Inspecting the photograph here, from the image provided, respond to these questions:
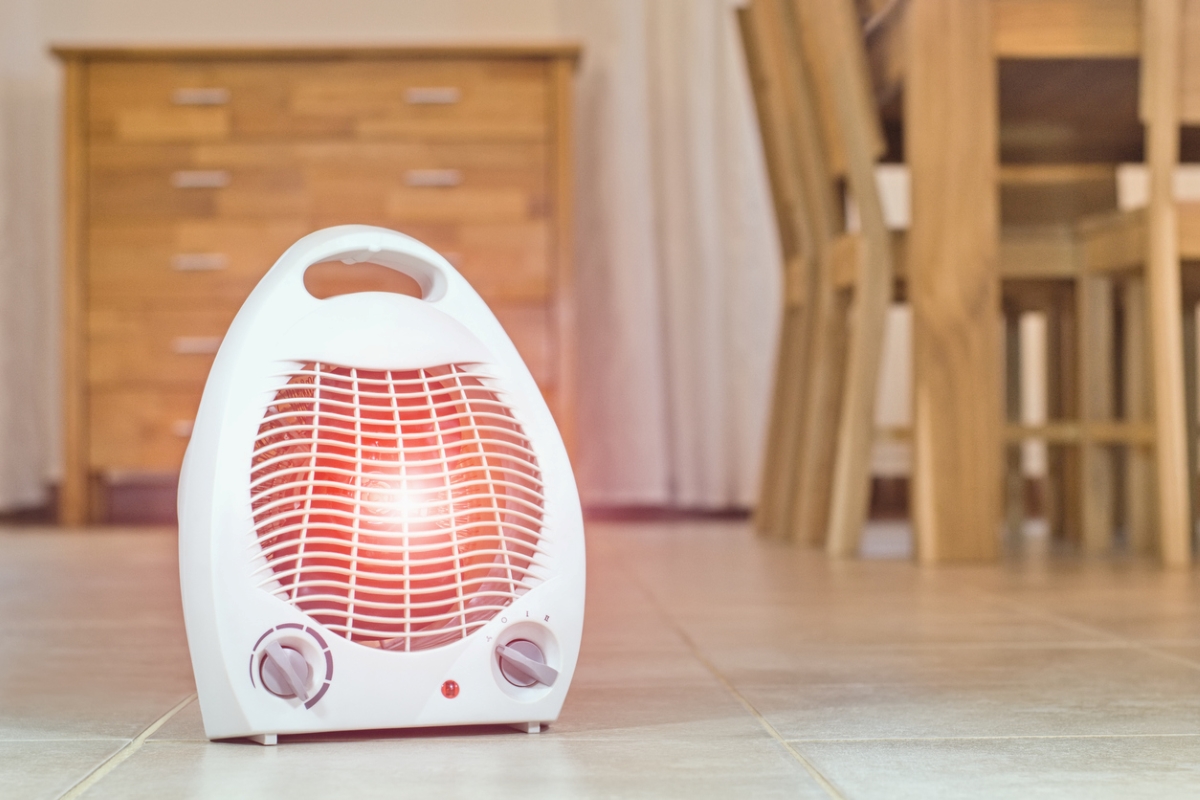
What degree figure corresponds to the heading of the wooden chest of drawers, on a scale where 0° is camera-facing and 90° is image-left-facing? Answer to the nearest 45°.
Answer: approximately 0°

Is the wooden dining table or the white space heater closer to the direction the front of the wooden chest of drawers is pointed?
the white space heater

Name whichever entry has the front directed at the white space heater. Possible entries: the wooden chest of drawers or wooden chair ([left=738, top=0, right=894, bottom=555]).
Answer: the wooden chest of drawers

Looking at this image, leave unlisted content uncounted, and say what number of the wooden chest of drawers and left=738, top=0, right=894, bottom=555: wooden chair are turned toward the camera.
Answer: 1

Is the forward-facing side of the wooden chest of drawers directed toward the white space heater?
yes

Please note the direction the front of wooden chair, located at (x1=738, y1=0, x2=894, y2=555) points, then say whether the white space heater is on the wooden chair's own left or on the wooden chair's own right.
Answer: on the wooden chair's own right

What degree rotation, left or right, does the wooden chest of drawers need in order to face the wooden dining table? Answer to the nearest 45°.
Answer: approximately 45° to its left

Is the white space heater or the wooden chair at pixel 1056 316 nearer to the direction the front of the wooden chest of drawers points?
the white space heater

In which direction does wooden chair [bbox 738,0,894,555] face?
to the viewer's right

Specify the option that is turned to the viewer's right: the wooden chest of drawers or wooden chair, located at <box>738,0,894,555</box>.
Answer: the wooden chair

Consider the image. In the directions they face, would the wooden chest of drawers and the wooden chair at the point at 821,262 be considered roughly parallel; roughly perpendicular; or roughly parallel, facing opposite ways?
roughly perpendicular

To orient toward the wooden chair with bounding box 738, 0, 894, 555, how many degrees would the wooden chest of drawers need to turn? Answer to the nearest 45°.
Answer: approximately 45° to its left
